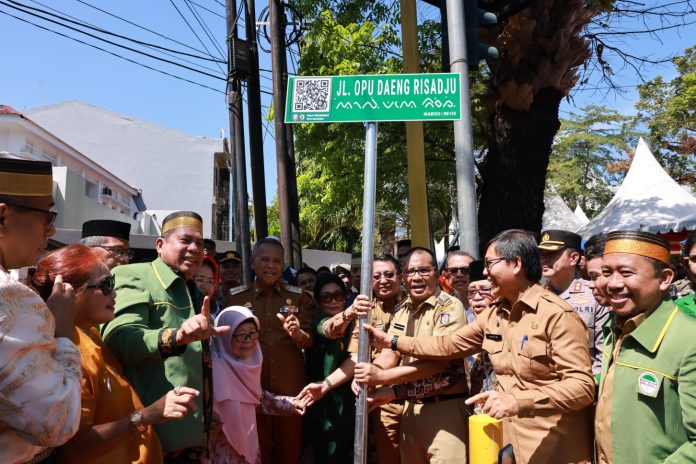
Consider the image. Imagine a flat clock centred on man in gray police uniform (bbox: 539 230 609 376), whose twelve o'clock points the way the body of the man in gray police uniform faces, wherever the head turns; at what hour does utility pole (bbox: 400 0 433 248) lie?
The utility pole is roughly at 3 o'clock from the man in gray police uniform.

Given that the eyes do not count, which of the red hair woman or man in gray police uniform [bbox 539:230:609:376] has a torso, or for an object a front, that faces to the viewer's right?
the red hair woman

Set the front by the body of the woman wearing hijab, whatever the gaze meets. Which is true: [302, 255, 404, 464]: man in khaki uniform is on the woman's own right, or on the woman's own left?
on the woman's own left

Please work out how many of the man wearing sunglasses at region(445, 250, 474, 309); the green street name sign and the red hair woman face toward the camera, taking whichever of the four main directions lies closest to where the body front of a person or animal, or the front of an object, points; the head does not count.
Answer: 2

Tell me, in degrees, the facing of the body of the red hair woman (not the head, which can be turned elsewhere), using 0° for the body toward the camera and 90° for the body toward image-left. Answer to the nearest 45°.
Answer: approximately 270°

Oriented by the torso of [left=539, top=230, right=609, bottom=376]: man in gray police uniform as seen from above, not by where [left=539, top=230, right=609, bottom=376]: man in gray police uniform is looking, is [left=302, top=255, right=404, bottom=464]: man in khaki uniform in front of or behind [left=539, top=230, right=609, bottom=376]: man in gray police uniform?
in front

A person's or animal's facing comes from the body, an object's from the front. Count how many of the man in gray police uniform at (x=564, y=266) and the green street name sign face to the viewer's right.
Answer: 0

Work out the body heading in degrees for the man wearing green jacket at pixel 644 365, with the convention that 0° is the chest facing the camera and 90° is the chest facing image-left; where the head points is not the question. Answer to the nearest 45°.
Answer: approximately 45°

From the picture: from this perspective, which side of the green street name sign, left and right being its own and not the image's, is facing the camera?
front

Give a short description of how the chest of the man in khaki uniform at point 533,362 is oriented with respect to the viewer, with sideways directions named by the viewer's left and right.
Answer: facing the viewer and to the left of the viewer
